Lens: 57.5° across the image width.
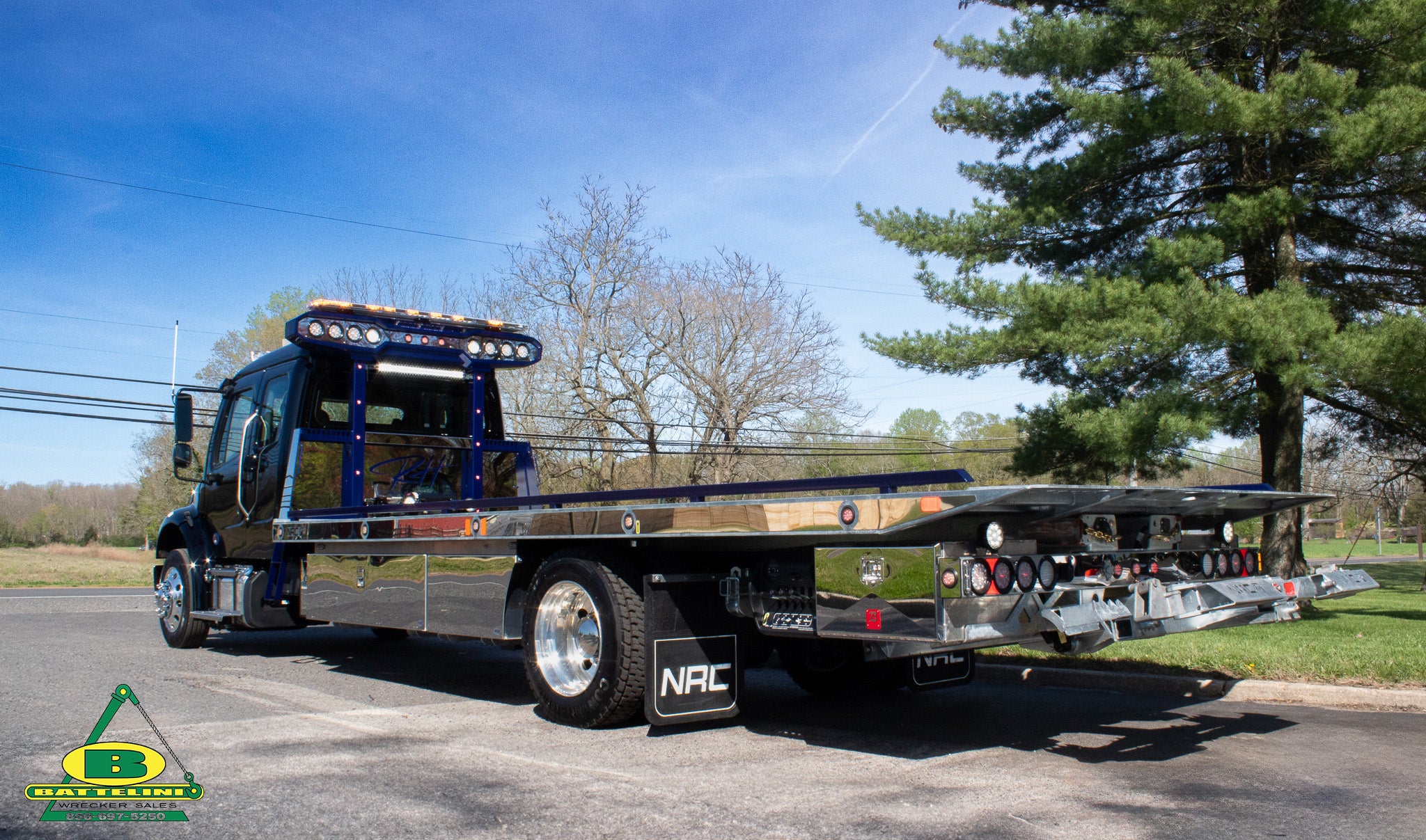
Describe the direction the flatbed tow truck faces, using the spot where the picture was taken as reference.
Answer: facing away from the viewer and to the left of the viewer

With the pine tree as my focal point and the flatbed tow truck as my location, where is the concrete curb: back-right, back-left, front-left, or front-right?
front-right

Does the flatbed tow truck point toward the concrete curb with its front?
no

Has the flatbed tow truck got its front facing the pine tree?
no
